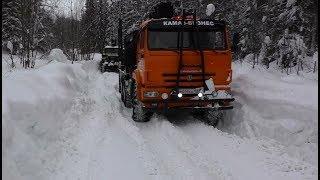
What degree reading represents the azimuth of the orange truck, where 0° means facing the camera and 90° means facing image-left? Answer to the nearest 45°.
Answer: approximately 0°

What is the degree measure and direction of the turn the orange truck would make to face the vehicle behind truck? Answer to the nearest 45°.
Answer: approximately 180°
